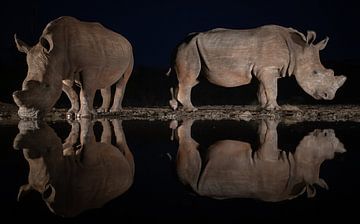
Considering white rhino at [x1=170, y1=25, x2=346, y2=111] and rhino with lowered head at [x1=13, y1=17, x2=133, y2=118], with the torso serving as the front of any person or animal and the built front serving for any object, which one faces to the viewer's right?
the white rhino

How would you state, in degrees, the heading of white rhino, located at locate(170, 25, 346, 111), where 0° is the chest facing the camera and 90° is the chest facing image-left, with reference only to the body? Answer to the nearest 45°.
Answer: approximately 270°

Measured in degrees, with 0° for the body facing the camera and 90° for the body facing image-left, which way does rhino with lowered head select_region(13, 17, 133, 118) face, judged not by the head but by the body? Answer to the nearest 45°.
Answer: approximately 45°

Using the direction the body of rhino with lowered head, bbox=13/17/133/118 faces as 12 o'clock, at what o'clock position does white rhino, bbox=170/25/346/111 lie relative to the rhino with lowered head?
The white rhino is roughly at 7 o'clock from the rhino with lowered head.

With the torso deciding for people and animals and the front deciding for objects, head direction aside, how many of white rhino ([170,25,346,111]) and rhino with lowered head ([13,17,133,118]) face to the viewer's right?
1

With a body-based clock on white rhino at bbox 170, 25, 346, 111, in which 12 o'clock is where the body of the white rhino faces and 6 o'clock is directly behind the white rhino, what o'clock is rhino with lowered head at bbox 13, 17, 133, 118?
The rhino with lowered head is roughly at 5 o'clock from the white rhino.
